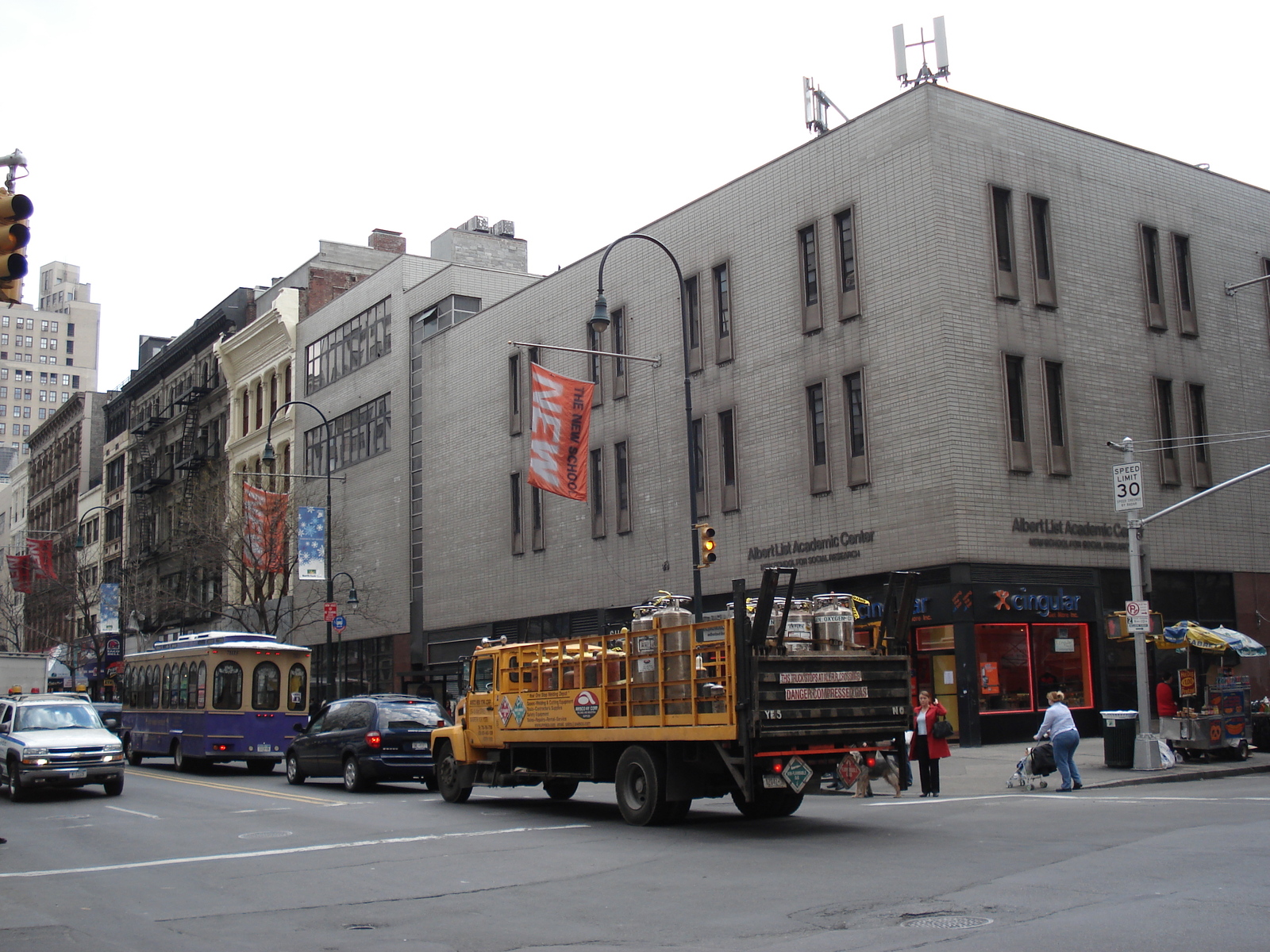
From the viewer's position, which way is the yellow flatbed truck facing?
facing away from the viewer and to the left of the viewer

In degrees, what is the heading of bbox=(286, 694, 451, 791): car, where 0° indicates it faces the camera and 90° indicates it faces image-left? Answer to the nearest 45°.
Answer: approximately 135°

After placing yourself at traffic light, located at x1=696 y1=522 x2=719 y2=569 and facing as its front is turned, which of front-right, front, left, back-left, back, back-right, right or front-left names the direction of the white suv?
back-right

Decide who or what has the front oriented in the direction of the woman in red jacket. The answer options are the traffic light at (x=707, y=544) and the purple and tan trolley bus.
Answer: the traffic light

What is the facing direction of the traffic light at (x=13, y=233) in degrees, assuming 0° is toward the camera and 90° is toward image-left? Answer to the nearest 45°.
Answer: approximately 315°

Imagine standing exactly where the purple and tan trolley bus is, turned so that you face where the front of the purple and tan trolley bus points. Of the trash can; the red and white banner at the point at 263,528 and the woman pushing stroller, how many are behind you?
2
